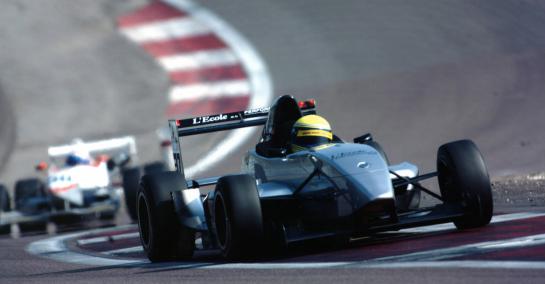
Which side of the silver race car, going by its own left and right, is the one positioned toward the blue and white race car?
back

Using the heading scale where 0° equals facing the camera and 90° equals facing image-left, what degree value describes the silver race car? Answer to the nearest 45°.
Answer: approximately 315°
